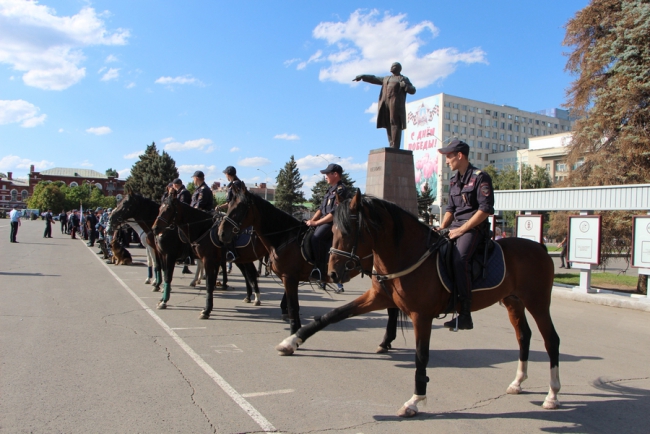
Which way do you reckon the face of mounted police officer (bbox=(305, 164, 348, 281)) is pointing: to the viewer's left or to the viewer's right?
to the viewer's left

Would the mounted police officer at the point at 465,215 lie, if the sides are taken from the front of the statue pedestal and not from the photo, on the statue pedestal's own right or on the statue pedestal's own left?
on the statue pedestal's own left

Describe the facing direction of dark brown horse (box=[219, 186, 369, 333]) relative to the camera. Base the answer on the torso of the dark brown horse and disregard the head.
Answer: to the viewer's left

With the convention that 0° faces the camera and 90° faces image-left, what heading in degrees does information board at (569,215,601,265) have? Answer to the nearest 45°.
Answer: approximately 45°

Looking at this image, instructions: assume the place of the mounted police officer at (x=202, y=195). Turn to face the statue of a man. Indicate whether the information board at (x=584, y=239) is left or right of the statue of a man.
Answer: right

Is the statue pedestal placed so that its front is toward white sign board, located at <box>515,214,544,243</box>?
no

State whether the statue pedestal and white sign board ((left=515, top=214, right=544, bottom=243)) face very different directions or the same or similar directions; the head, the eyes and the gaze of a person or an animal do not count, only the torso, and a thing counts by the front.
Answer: same or similar directions

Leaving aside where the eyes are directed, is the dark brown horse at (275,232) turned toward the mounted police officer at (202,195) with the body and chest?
no

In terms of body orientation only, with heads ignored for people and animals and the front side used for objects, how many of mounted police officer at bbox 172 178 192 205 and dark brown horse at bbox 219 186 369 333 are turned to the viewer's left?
2

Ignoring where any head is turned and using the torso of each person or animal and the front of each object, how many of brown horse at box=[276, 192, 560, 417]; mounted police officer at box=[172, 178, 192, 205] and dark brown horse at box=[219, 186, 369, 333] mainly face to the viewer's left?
3

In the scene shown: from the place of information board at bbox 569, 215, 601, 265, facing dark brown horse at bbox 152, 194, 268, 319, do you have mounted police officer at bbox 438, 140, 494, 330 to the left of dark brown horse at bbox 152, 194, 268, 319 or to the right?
left

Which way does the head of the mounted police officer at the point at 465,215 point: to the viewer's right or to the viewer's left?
to the viewer's left

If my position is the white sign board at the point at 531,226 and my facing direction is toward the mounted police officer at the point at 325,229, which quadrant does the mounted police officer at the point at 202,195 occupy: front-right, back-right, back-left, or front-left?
front-right

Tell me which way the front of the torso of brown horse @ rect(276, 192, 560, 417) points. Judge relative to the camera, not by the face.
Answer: to the viewer's left

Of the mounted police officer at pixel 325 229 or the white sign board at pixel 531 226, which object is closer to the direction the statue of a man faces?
the mounted police officer

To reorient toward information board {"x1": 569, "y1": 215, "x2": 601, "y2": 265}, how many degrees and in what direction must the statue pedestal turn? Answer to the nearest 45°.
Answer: approximately 90° to its left

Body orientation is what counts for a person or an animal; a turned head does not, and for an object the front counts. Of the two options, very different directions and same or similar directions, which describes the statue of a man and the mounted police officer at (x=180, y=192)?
same or similar directions
